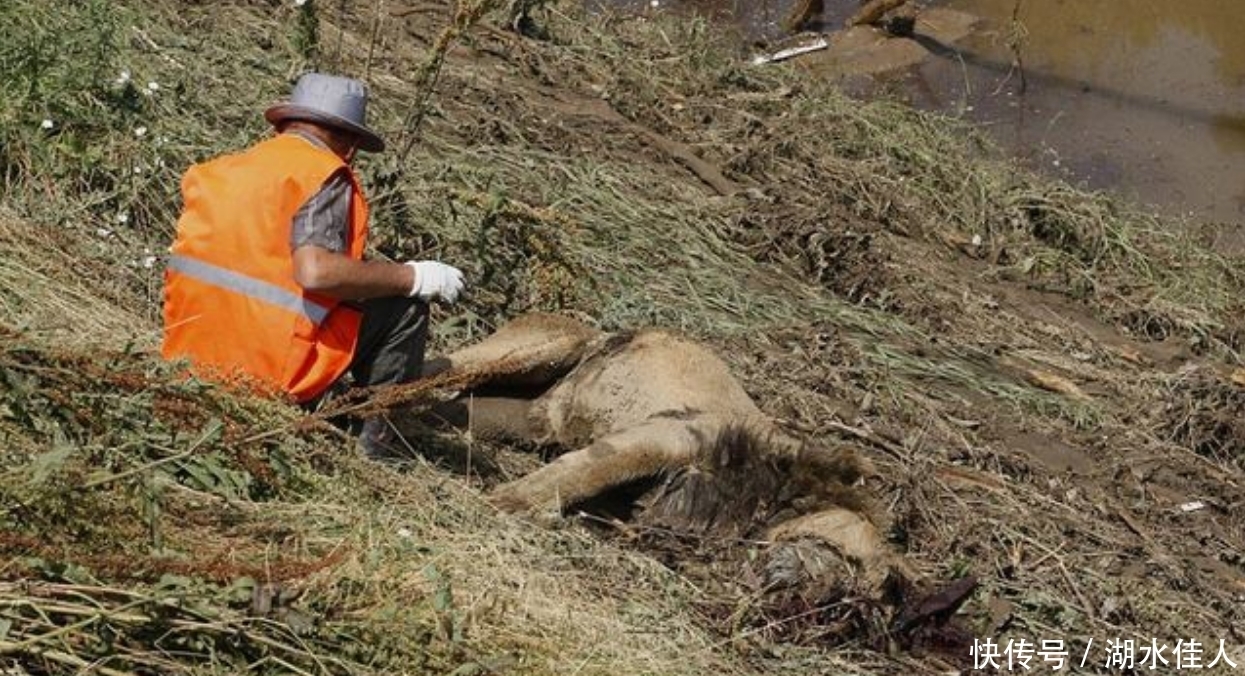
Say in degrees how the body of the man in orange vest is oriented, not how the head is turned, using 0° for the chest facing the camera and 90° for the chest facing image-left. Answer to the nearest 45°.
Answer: approximately 225°

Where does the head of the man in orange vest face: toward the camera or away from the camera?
away from the camera
